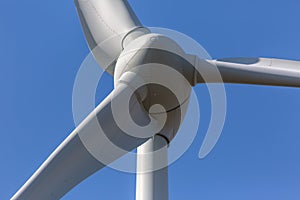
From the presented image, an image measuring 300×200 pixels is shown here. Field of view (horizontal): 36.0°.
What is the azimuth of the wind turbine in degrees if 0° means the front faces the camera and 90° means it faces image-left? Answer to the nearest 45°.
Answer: approximately 0°
